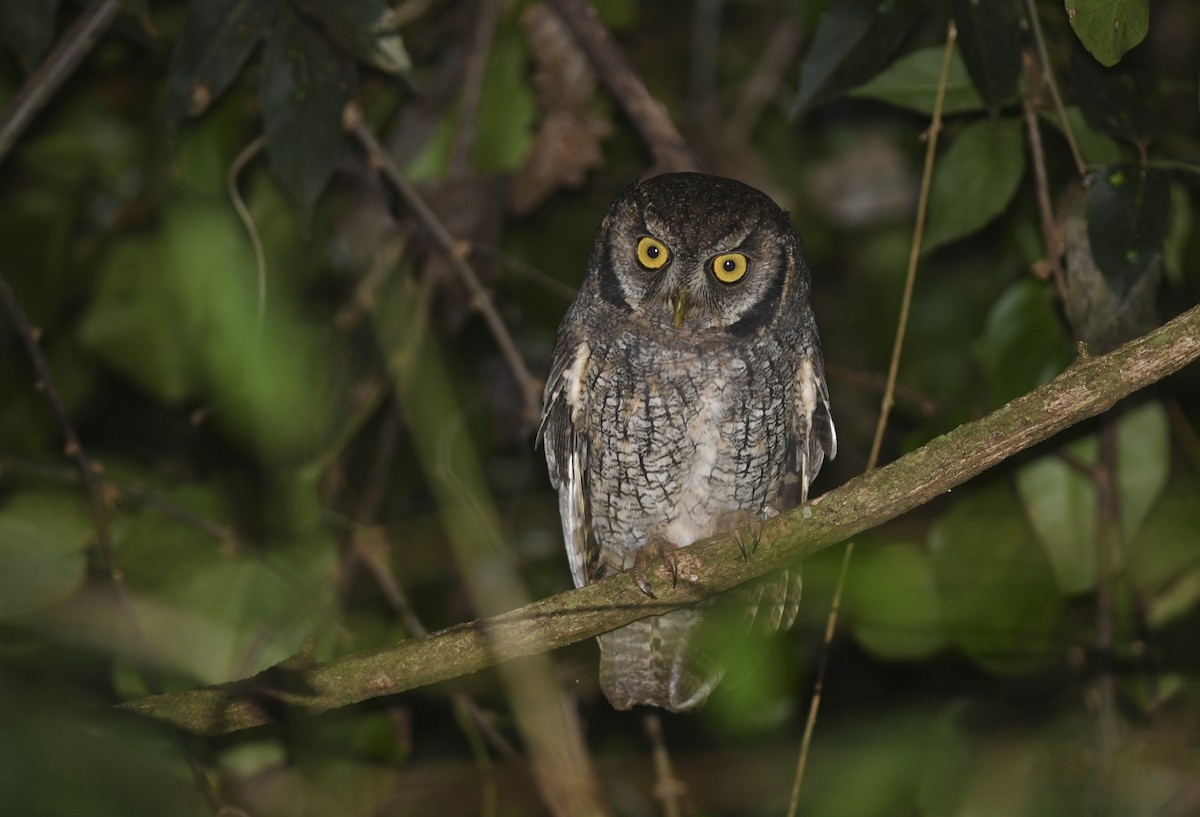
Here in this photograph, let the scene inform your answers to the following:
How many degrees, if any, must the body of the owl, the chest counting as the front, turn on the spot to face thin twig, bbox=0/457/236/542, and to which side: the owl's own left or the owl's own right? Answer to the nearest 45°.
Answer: approximately 90° to the owl's own right

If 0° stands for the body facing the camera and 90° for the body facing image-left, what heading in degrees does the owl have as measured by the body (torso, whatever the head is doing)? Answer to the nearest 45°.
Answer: approximately 0°

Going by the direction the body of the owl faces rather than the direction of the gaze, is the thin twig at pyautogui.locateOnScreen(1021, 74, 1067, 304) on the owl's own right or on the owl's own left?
on the owl's own left

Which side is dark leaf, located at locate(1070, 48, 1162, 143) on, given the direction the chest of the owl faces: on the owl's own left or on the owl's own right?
on the owl's own left

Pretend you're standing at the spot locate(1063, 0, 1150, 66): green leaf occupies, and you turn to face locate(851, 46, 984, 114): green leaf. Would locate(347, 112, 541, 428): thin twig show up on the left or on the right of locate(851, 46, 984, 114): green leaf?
left

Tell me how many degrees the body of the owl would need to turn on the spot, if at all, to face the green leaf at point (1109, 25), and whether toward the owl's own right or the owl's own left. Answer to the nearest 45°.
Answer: approximately 45° to the owl's own left
